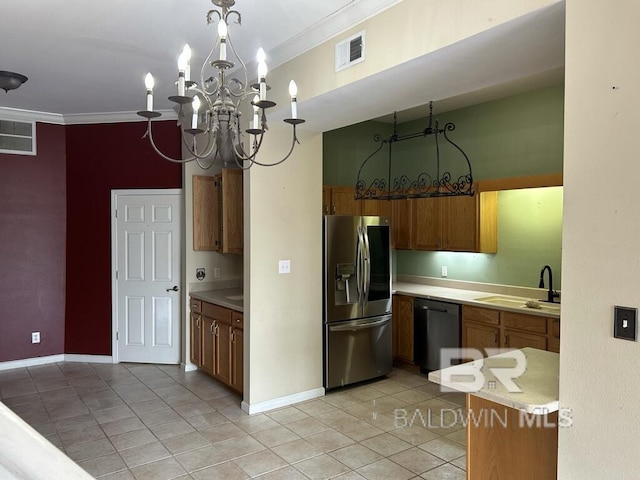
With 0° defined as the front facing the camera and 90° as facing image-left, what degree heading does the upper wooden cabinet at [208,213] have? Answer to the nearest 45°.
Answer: approximately 45°

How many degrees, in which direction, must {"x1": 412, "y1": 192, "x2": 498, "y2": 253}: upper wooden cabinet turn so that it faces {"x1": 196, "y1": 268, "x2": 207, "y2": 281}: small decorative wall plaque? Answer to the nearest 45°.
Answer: approximately 45° to its right

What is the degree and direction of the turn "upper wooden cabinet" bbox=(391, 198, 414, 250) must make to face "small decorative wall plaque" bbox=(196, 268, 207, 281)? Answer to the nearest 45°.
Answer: approximately 45° to its right

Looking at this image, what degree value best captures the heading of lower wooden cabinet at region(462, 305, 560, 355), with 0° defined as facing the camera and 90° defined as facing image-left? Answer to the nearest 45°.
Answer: approximately 45°

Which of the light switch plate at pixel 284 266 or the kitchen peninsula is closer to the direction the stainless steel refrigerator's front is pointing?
the kitchen peninsula

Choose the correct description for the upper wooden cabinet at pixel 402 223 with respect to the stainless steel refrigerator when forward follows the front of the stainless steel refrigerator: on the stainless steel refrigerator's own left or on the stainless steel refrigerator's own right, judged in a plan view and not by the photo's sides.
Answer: on the stainless steel refrigerator's own left

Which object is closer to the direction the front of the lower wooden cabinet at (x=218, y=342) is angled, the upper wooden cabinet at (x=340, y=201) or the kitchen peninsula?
the kitchen peninsula

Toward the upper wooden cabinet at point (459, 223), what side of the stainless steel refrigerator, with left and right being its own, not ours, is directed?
left

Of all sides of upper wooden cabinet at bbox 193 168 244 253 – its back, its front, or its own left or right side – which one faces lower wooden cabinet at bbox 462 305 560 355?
left
